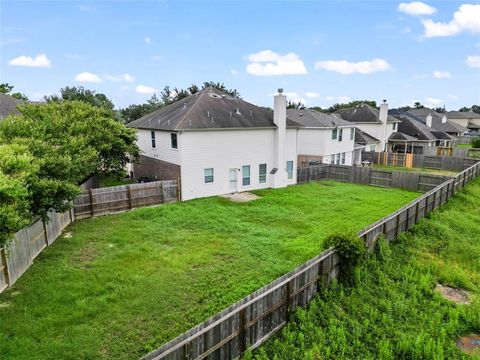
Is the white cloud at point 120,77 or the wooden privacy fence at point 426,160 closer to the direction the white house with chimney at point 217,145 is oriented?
the white cloud

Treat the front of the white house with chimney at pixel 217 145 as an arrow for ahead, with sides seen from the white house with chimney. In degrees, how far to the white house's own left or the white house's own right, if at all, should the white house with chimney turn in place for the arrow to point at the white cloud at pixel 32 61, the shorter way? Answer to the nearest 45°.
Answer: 0° — it already faces it

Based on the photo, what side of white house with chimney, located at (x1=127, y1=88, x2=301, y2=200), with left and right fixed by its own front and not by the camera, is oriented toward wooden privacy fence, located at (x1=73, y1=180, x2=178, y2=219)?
left

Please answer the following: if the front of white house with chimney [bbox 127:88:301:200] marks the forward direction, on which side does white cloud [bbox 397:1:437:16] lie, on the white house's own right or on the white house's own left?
on the white house's own right

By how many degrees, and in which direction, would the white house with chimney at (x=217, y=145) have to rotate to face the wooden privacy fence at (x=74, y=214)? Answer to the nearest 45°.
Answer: approximately 90° to its left

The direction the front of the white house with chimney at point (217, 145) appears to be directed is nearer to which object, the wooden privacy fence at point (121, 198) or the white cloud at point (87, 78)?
the white cloud

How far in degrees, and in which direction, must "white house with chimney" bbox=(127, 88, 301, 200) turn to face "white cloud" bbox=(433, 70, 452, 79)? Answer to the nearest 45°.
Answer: approximately 90° to its right

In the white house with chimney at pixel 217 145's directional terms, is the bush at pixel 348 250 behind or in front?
behind

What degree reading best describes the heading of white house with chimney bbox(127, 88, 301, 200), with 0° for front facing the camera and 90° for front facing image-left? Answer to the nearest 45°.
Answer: approximately 135°

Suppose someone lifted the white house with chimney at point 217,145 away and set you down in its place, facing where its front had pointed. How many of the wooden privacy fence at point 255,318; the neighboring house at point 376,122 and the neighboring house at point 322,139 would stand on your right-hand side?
2

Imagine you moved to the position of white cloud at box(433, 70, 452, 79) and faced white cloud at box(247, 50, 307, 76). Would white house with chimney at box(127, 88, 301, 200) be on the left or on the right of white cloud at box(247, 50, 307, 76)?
left
